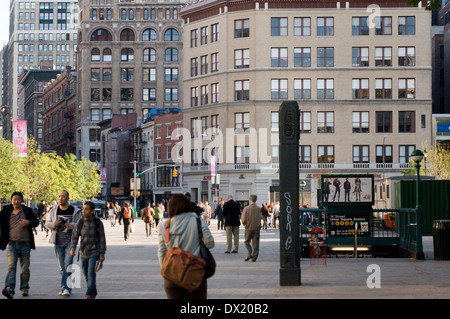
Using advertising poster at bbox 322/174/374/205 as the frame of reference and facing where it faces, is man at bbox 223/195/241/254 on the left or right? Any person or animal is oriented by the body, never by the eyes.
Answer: on its right

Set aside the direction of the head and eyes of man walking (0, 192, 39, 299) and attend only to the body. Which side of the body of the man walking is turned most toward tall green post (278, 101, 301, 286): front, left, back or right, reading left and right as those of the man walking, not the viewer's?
left

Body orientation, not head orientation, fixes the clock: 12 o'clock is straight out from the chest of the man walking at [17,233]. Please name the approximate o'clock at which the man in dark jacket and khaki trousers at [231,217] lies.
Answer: the man in dark jacket and khaki trousers at [231,217] is roughly at 7 o'clock from the man walking at [17,233].

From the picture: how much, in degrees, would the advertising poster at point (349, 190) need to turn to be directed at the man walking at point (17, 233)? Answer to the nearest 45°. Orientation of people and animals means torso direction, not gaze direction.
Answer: approximately 45° to its right

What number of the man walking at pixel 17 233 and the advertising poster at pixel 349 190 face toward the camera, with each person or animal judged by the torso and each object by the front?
2

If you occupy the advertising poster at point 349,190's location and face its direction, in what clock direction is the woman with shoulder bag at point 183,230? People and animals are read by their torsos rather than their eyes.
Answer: The woman with shoulder bag is roughly at 12 o'clock from the advertising poster.

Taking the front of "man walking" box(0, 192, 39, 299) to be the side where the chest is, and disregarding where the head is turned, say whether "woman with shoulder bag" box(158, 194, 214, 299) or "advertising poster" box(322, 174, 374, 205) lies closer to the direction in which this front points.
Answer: the woman with shoulder bag
